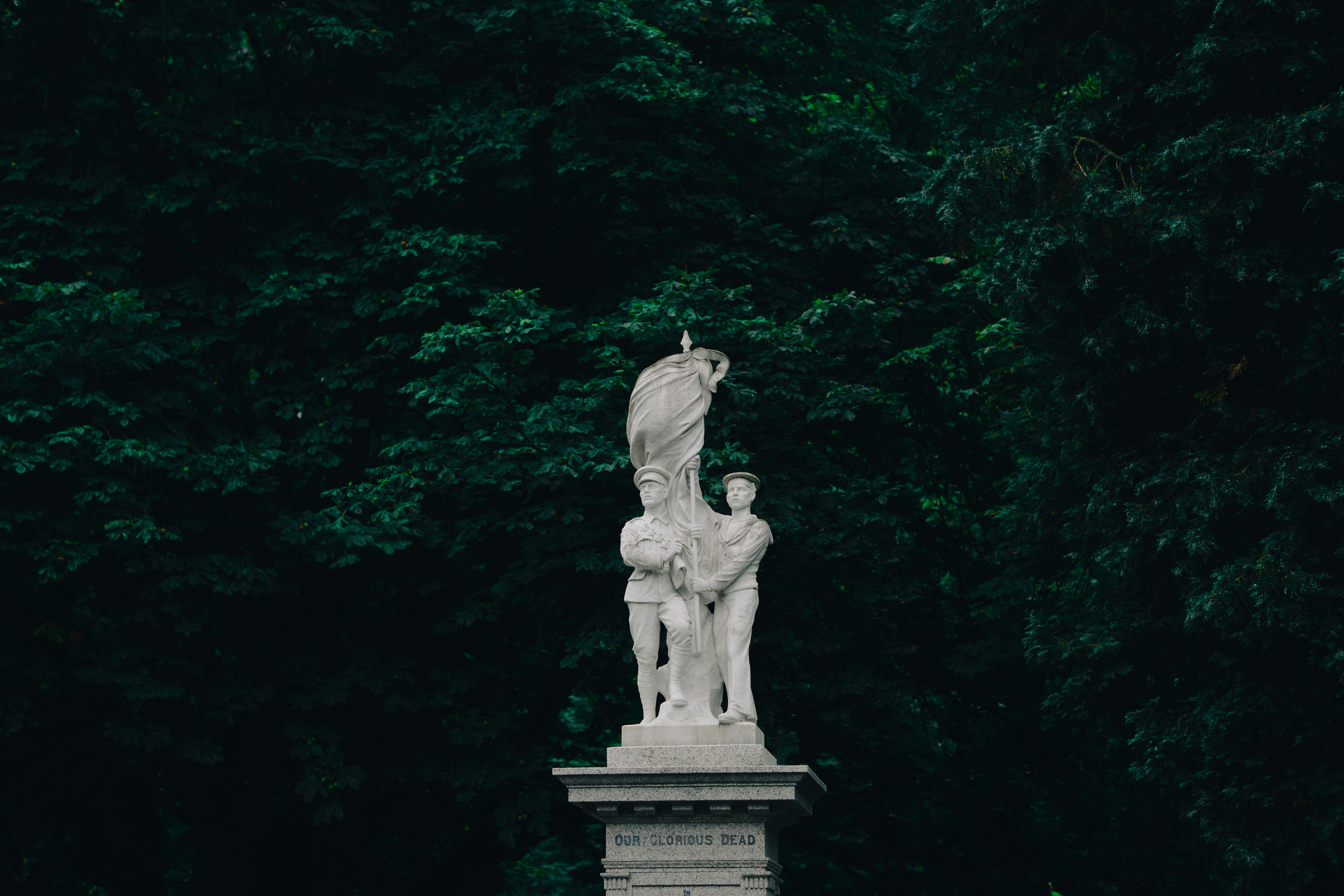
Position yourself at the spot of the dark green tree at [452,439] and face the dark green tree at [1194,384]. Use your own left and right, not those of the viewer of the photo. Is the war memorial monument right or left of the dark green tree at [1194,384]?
right

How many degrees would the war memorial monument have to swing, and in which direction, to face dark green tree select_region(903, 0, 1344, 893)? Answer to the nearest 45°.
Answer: approximately 135° to its left

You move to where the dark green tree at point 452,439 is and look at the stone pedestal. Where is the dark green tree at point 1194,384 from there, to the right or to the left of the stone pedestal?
left

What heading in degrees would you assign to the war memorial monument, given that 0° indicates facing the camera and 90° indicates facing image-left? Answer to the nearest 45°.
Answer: approximately 0°

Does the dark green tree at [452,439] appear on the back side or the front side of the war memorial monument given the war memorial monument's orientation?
on the back side
